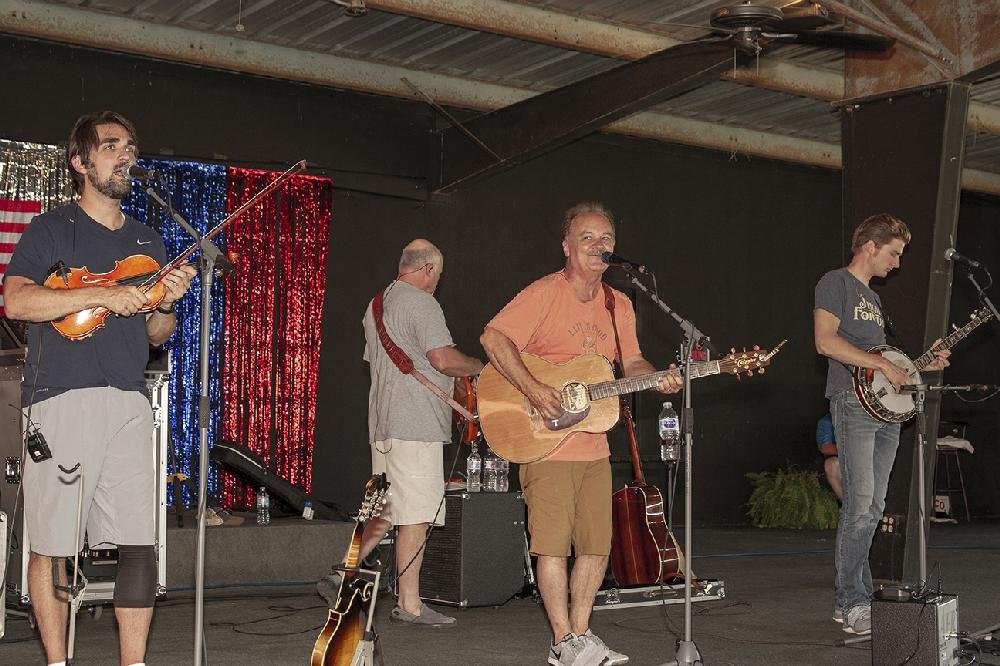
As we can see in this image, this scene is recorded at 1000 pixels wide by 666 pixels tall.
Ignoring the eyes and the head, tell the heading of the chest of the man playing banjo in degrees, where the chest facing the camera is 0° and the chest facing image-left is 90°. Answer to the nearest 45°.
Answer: approximately 315°

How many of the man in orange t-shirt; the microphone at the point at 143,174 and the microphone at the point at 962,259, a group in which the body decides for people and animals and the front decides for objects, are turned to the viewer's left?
2

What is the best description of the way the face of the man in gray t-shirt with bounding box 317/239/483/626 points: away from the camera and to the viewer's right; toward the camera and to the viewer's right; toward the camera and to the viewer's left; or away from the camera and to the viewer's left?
away from the camera and to the viewer's right

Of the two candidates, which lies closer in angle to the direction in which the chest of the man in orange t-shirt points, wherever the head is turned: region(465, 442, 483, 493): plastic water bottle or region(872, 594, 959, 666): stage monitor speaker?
the stage monitor speaker

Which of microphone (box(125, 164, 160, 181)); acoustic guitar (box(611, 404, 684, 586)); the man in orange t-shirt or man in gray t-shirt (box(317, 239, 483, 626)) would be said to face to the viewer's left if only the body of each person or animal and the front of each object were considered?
the microphone

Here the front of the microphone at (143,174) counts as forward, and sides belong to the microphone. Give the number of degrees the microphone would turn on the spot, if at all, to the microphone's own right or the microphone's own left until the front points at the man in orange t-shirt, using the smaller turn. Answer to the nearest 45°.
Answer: approximately 135° to the microphone's own right

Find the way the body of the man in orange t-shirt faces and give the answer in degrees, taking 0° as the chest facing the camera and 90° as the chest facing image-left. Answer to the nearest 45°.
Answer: approximately 315°

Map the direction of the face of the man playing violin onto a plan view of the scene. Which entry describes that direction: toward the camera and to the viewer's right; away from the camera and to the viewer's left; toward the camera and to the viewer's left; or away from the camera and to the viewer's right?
toward the camera and to the viewer's right

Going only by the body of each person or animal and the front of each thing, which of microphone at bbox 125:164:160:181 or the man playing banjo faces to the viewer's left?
the microphone

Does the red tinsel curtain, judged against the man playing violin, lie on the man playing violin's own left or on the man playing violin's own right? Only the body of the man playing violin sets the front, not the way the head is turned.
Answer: on the man playing violin's own left
